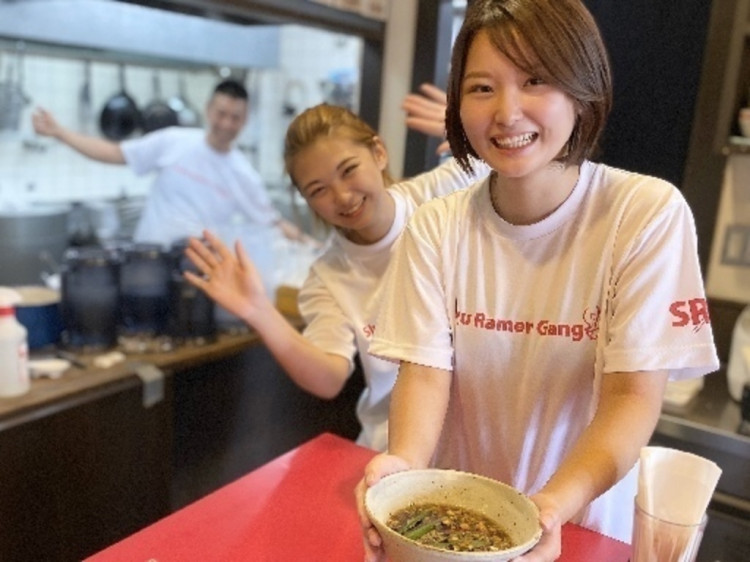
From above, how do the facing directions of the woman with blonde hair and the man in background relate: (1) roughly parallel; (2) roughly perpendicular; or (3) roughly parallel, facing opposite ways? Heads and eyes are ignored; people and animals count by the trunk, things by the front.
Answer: roughly parallel

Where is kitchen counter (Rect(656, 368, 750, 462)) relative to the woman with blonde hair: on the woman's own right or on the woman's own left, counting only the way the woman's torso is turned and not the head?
on the woman's own left

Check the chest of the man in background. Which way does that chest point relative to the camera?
toward the camera

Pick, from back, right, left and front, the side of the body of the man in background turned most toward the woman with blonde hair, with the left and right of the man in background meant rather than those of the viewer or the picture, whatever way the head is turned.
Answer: front

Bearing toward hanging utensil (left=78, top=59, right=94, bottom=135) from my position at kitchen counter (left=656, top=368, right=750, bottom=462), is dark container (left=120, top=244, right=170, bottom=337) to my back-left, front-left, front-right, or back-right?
front-left

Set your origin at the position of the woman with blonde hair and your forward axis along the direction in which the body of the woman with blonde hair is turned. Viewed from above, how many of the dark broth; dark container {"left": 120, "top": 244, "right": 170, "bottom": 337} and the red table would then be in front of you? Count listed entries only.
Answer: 2

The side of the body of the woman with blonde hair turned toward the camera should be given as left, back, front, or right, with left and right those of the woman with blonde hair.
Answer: front

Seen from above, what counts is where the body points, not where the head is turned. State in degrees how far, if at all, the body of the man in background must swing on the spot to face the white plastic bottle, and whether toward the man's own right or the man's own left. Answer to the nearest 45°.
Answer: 0° — they already face it

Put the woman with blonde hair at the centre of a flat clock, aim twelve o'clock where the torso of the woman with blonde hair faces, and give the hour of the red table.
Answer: The red table is roughly at 12 o'clock from the woman with blonde hair.

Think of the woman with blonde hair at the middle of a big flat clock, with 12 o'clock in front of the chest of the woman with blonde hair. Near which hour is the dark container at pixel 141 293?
The dark container is roughly at 4 o'clock from the woman with blonde hair.

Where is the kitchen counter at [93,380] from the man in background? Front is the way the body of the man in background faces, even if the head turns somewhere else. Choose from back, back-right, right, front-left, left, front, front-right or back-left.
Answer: front

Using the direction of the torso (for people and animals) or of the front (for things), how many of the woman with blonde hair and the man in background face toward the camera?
2
